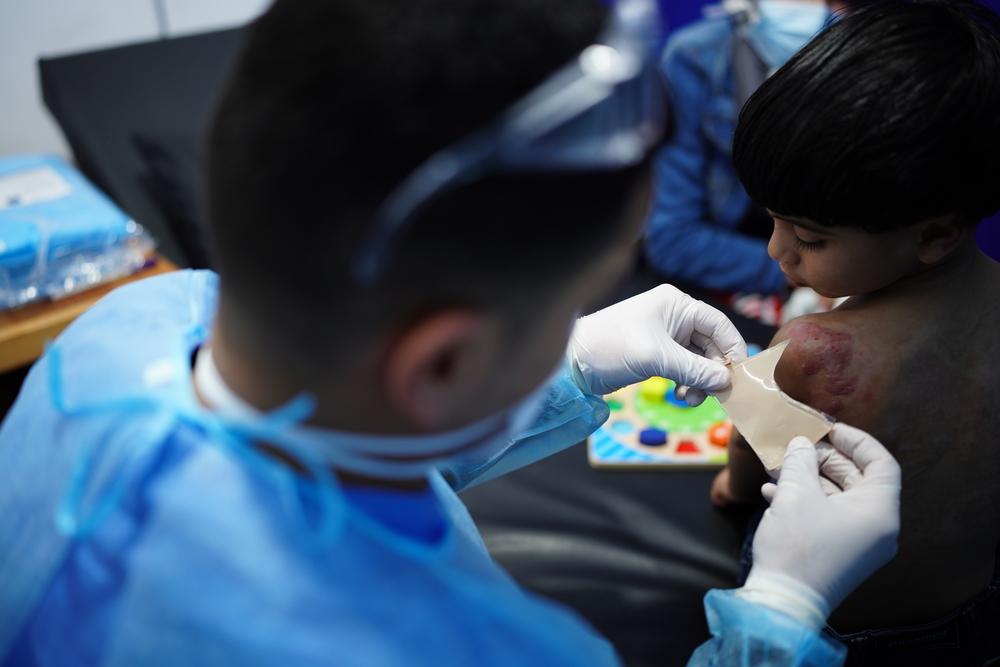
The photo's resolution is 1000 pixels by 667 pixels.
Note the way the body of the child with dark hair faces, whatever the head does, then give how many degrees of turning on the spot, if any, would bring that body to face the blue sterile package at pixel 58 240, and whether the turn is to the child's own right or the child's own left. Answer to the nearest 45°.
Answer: approximately 45° to the child's own left

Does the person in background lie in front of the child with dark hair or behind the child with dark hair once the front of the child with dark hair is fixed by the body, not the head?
in front

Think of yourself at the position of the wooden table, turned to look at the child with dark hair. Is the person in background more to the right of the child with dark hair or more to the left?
left

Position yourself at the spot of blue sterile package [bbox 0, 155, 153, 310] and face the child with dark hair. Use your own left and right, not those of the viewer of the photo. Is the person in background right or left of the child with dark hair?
left

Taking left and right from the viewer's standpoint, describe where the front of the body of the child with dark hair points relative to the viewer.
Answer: facing away from the viewer and to the left of the viewer

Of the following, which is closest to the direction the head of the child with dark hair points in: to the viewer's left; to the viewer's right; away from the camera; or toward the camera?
to the viewer's left

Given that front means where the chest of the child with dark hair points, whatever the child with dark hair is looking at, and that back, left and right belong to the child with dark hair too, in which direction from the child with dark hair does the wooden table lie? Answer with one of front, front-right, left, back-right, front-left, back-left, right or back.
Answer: front-left
